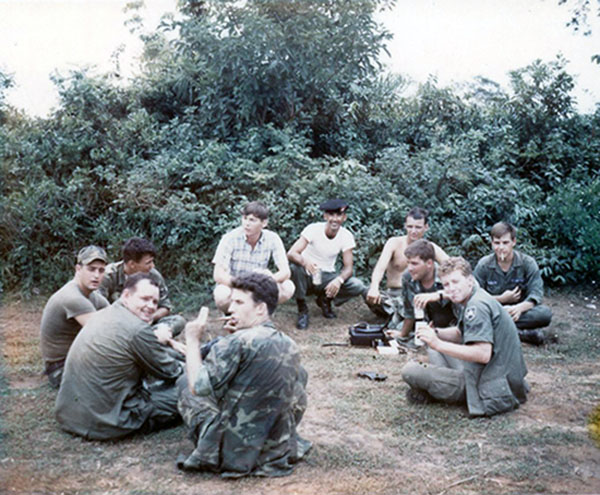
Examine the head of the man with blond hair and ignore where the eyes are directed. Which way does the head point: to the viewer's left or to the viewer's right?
to the viewer's left

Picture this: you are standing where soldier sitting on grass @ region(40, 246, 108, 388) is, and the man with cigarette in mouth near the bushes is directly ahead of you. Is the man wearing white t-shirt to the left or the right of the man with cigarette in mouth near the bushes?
left

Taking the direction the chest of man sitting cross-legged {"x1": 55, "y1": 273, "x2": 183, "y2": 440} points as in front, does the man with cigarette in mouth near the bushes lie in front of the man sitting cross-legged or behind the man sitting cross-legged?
in front

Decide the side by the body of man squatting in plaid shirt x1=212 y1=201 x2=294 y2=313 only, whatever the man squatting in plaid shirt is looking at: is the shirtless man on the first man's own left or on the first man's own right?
on the first man's own left

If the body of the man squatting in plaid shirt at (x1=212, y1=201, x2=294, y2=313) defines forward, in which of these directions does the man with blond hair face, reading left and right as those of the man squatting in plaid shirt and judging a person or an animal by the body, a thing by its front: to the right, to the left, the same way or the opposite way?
to the right

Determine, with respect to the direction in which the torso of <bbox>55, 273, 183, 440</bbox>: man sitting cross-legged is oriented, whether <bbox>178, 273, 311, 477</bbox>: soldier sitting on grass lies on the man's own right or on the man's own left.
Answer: on the man's own right

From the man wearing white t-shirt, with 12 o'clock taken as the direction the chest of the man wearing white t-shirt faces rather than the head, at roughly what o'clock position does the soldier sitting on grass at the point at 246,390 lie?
The soldier sitting on grass is roughly at 12 o'clock from the man wearing white t-shirt.

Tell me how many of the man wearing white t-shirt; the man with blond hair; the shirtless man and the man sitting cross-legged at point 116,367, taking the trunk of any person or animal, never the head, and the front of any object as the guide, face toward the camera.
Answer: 2

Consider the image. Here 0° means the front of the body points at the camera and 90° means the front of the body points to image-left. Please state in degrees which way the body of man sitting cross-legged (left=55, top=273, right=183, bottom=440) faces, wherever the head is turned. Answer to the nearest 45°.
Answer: approximately 225°

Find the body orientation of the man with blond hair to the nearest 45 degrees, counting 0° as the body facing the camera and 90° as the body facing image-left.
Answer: approximately 90°
